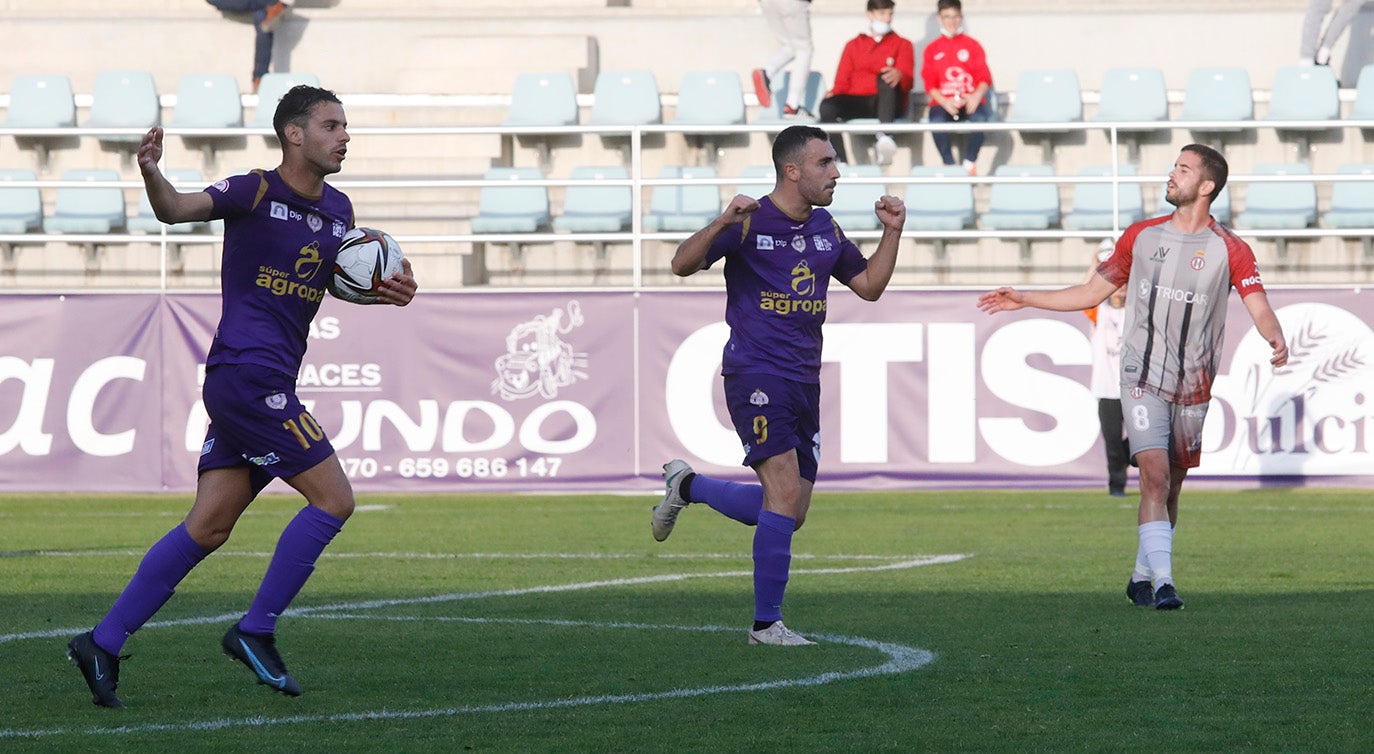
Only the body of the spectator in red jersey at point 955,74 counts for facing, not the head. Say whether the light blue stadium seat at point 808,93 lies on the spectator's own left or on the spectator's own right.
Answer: on the spectator's own right

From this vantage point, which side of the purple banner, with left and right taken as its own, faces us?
front

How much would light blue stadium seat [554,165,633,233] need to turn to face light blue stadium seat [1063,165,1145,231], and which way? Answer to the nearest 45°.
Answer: approximately 90° to its left

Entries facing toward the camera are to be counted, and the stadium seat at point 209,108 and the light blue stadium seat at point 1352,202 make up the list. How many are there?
2

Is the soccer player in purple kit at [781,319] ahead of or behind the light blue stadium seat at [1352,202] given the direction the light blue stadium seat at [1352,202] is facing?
ahead

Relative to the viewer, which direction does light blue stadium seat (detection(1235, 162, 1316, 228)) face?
toward the camera

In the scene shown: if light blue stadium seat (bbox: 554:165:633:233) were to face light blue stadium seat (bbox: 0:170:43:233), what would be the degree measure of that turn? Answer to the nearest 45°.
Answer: approximately 90° to its right

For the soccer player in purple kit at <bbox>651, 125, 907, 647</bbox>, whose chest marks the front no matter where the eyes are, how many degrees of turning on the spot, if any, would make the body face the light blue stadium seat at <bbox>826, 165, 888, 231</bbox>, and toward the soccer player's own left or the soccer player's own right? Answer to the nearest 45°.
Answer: approximately 135° to the soccer player's own left

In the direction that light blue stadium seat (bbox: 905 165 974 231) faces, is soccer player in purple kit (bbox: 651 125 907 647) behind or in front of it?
in front

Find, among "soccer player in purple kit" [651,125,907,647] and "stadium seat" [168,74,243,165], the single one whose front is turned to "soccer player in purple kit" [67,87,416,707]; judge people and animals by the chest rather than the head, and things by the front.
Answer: the stadium seat

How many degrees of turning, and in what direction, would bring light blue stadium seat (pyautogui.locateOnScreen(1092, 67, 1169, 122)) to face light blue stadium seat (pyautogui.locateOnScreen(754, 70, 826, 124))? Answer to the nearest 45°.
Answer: approximately 90° to its right

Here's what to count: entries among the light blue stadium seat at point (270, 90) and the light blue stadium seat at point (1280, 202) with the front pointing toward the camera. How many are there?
2

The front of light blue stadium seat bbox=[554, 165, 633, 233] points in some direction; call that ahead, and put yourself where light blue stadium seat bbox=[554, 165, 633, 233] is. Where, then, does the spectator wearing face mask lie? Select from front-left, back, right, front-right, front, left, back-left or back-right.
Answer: left

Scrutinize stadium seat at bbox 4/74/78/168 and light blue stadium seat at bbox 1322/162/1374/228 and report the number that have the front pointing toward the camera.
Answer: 2
